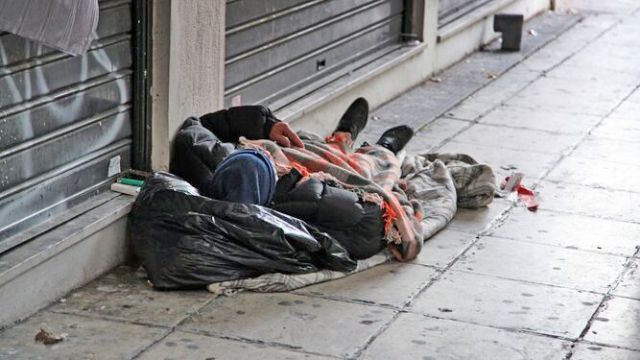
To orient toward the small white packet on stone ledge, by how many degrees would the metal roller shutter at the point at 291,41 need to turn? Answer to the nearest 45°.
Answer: approximately 45° to its right

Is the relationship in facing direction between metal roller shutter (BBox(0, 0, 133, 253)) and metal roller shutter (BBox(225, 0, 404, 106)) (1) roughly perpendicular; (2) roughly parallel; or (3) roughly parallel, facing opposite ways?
roughly parallel

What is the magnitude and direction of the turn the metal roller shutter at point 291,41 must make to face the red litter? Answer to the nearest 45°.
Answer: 0° — it already faces it

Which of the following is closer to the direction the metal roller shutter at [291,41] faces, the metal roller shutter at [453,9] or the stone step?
the stone step

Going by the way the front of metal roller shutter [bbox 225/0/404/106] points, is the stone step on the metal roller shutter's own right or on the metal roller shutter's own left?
on the metal roller shutter's own right

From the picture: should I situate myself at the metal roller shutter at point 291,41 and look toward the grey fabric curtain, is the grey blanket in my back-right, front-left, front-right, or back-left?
front-left

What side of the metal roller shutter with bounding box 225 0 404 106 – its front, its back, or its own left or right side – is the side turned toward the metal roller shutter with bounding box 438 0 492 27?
left

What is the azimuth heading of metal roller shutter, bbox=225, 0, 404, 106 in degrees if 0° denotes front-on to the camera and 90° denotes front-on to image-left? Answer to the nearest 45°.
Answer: approximately 315°

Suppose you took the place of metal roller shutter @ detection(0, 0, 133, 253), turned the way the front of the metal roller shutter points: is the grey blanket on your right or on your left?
on your left

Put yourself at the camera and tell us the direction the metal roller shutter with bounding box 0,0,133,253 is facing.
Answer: facing the viewer and to the right of the viewer

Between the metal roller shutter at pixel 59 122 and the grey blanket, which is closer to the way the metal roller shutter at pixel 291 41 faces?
the grey blanket

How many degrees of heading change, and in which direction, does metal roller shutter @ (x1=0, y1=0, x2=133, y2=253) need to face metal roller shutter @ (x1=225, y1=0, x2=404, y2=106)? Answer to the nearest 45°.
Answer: approximately 90° to its left

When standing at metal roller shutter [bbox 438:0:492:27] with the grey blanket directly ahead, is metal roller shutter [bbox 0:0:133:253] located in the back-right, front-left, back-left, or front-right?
front-right

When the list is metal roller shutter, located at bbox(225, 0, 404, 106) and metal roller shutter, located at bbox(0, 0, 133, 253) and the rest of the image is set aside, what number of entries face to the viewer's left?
0
